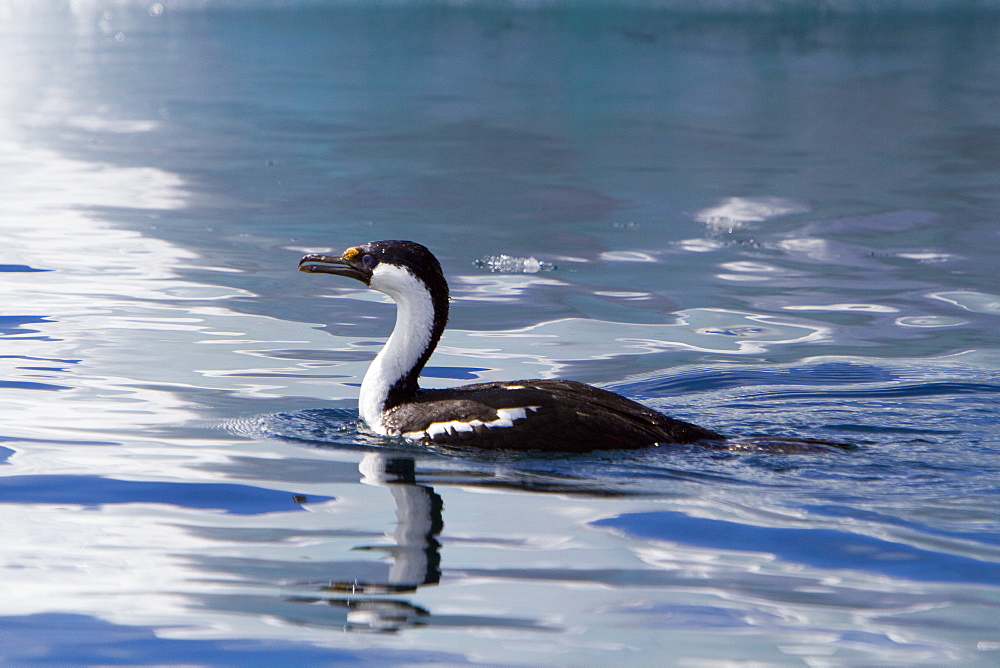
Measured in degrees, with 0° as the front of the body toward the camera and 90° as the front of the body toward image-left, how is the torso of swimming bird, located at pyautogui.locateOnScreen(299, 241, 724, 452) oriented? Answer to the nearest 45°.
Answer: approximately 90°
